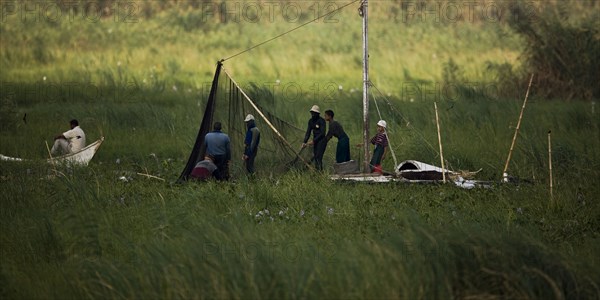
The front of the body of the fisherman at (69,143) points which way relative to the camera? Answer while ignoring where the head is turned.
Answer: to the viewer's left

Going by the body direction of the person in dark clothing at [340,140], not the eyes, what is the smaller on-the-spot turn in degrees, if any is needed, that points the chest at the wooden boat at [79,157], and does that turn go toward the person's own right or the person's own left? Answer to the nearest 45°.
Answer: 0° — they already face it

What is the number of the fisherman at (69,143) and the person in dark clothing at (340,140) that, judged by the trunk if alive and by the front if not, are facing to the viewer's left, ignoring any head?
2

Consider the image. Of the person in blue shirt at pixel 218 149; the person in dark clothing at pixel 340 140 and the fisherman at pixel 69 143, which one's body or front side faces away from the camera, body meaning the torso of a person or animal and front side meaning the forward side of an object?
the person in blue shirt at pixel 218 149

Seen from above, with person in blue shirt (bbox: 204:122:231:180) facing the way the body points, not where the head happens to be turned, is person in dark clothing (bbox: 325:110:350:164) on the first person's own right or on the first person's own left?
on the first person's own right

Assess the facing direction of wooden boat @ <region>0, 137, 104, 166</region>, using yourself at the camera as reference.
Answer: facing to the right of the viewer

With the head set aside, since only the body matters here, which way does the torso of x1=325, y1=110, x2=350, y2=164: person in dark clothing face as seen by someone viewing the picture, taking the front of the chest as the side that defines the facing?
to the viewer's left

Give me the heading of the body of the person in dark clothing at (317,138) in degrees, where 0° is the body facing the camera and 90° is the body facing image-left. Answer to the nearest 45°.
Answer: approximately 45°

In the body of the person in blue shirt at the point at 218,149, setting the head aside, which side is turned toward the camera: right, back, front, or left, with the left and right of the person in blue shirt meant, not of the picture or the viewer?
back
